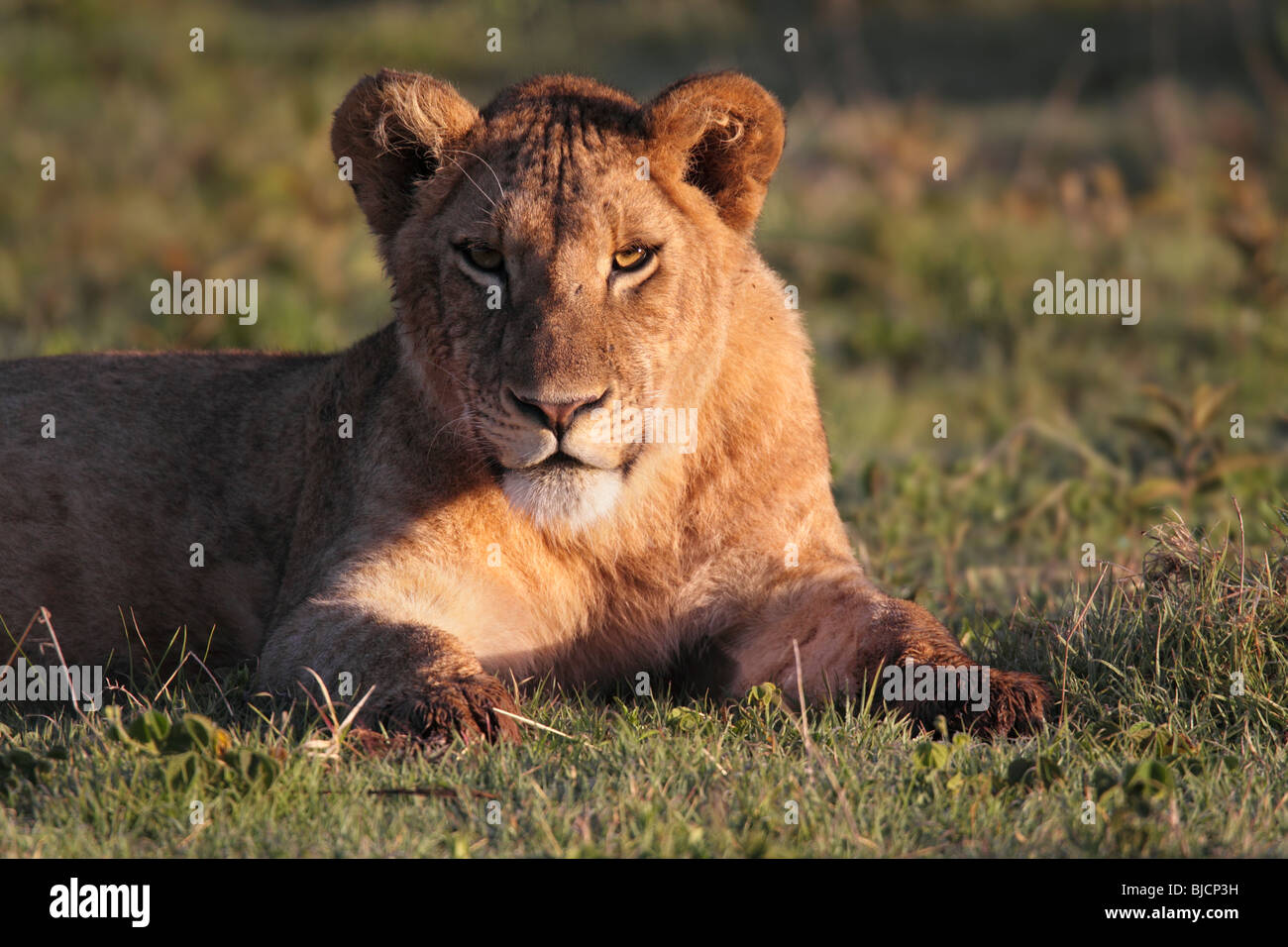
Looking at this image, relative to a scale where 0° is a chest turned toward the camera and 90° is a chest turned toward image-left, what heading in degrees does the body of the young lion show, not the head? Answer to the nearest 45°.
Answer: approximately 315°
